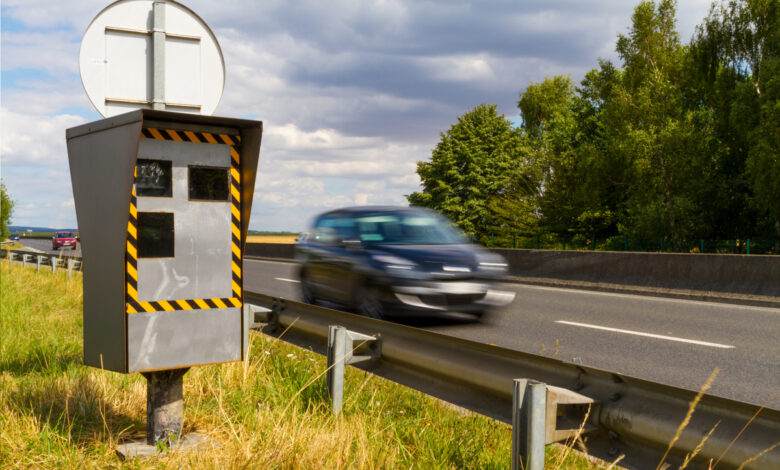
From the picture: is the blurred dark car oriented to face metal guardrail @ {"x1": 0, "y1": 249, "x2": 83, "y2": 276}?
no

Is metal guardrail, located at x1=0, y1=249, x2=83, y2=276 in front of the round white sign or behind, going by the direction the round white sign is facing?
in front

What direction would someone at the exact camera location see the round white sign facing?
facing away from the viewer

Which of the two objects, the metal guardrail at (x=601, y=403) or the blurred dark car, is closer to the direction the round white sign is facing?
the blurred dark car

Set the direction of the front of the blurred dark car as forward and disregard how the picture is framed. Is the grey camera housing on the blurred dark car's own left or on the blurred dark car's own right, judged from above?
on the blurred dark car's own right

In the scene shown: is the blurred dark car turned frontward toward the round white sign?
no

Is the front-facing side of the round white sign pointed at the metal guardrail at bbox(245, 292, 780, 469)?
no

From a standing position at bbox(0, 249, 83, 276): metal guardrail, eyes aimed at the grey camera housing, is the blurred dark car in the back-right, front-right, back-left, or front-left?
front-left

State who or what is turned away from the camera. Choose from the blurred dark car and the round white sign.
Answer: the round white sign

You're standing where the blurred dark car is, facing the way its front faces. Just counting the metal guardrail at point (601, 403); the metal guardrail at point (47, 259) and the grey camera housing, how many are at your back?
1

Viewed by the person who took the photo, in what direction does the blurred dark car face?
facing the viewer and to the right of the viewer

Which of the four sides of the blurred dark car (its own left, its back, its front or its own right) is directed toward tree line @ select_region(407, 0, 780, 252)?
left

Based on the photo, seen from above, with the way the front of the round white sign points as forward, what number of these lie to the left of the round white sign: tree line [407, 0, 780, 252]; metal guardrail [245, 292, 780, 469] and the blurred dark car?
0

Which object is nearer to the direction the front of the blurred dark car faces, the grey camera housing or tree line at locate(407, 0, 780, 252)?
the grey camera housing
